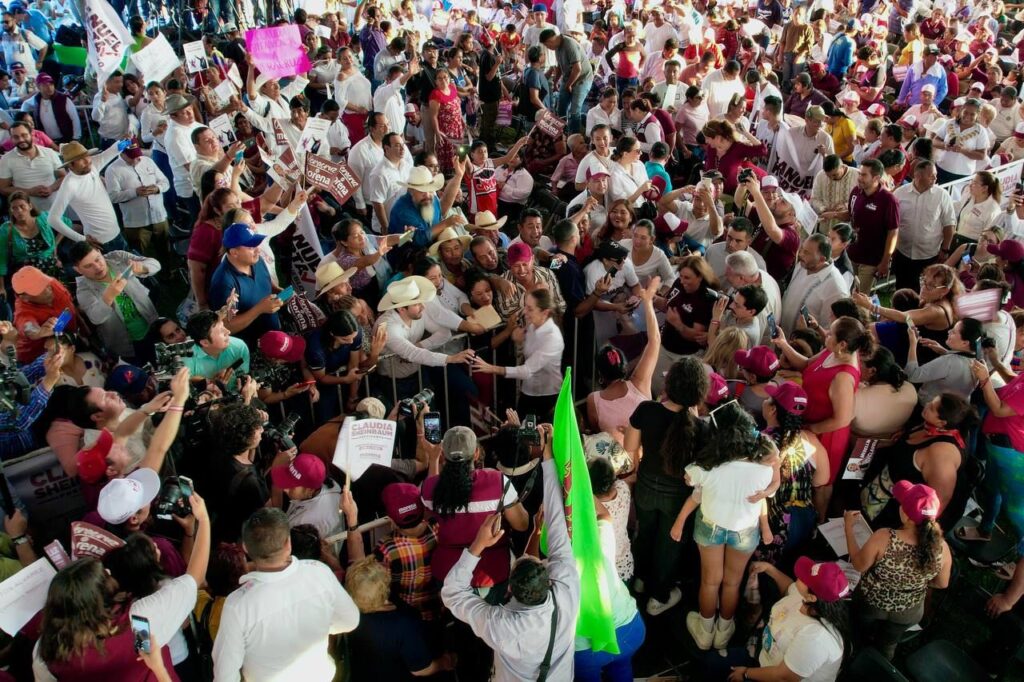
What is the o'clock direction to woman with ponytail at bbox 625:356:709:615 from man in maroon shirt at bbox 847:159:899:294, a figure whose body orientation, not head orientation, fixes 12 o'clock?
The woman with ponytail is roughly at 11 o'clock from the man in maroon shirt.

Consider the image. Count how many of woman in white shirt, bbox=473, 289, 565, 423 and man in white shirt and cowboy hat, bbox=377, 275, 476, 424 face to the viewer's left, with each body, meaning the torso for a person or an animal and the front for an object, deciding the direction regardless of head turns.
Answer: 1

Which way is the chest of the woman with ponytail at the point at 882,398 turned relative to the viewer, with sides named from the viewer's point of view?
facing away from the viewer and to the left of the viewer

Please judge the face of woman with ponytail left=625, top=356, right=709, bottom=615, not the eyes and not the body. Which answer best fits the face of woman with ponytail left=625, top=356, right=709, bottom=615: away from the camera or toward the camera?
away from the camera

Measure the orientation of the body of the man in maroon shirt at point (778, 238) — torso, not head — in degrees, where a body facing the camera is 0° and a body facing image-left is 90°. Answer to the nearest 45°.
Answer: approximately 45°

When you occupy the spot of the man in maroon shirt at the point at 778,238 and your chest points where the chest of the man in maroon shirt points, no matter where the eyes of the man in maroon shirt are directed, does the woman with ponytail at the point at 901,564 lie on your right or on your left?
on your left

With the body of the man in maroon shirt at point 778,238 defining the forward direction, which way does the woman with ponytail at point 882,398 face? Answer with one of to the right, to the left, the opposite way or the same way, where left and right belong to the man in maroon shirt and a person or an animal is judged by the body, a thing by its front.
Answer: to the right

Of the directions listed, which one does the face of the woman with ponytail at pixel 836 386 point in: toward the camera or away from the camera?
away from the camera

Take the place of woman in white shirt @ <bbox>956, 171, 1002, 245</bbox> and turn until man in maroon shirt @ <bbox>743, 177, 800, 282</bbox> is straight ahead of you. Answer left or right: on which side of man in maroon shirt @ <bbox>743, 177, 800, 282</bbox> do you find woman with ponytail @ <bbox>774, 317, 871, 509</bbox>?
left

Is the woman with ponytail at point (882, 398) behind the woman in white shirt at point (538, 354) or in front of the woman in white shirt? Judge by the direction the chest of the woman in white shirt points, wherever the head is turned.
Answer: behind

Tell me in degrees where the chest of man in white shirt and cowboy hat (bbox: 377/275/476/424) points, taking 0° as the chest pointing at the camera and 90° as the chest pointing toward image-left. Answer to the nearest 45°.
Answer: approximately 315°

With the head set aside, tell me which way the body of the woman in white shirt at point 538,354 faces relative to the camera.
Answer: to the viewer's left
